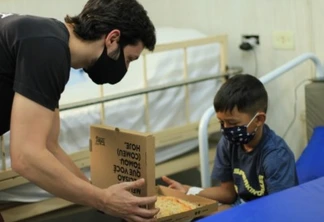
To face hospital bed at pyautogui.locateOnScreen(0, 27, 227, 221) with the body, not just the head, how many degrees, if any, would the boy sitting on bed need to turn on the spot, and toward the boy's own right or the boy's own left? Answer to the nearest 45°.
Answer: approximately 90° to the boy's own right

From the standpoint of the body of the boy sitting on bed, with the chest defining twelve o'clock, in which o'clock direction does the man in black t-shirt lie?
The man in black t-shirt is roughly at 12 o'clock from the boy sitting on bed.

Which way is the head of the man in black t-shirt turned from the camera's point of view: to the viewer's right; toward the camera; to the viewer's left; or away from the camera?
to the viewer's right

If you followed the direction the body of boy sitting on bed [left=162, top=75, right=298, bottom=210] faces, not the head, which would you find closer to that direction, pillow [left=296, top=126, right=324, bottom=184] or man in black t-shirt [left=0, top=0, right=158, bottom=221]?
the man in black t-shirt

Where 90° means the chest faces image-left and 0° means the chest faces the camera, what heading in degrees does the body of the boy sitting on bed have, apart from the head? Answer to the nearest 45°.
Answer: approximately 45°

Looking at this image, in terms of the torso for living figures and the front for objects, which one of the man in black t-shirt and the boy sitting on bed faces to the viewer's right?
the man in black t-shirt

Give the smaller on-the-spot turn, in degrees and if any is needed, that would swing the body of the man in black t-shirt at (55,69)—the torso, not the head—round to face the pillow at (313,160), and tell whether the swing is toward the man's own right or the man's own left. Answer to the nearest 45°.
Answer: approximately 45° to the man's own left

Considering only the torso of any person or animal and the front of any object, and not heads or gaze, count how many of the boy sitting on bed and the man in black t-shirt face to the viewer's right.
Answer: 1

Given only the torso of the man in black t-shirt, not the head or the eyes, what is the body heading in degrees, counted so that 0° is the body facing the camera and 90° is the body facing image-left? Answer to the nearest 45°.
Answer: approximately 270°

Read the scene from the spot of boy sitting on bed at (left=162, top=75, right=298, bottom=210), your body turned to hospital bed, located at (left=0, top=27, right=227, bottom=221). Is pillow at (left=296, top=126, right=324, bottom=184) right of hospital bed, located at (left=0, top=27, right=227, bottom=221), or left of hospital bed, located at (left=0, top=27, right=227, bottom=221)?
right

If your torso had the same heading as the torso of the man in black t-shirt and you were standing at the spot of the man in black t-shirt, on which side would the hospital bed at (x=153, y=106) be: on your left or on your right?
on your left

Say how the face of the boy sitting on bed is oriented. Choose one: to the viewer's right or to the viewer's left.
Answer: to the viewer's left
